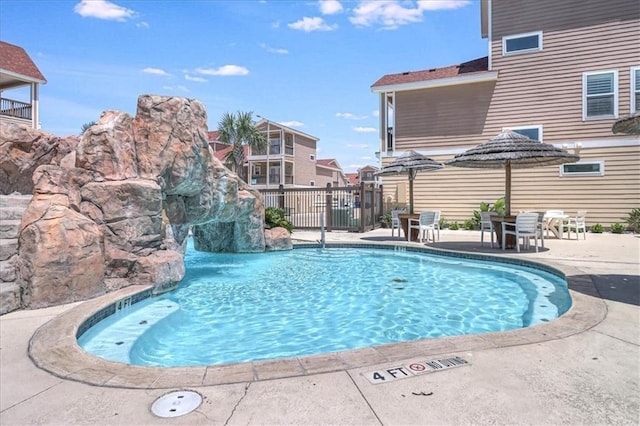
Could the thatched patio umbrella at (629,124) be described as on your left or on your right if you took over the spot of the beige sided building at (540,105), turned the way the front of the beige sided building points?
on your left

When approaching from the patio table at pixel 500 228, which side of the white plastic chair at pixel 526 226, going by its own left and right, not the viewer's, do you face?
front

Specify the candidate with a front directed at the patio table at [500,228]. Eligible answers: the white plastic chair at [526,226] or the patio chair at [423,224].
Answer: the white plastic chair

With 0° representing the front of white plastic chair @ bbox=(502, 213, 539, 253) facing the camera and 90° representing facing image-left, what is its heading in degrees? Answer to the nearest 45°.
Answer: approximately 135°

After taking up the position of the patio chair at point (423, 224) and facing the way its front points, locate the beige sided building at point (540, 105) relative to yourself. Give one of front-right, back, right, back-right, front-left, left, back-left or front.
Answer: right

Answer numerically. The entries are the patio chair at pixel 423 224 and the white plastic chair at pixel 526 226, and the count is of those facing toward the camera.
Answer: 0

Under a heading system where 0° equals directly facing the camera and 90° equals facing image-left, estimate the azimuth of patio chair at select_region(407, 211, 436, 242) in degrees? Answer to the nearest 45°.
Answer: approximately 135°
